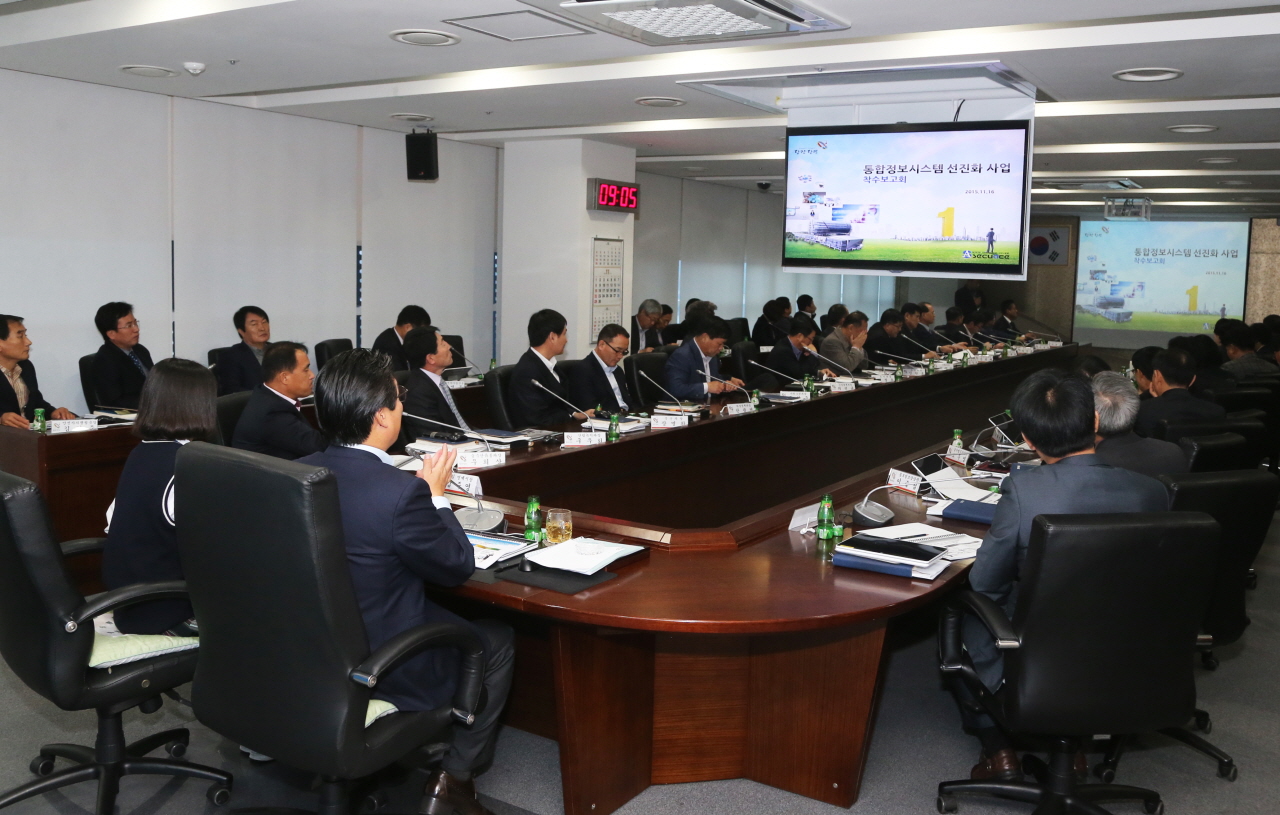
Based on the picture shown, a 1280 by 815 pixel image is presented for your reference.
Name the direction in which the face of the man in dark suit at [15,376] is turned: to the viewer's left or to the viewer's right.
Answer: to the viewer's right

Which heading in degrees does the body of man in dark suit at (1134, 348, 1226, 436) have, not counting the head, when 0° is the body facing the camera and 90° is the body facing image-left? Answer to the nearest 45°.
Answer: approximately 135°

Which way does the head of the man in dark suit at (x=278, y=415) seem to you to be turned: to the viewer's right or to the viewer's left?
to the viewer's right

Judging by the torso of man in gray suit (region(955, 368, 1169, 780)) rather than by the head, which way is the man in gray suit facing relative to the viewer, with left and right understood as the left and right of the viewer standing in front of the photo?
facing away from the viewer and to the left of the viewer

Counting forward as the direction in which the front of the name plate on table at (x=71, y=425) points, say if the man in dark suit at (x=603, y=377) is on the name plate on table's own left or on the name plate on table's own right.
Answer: on the name plate on table's own left

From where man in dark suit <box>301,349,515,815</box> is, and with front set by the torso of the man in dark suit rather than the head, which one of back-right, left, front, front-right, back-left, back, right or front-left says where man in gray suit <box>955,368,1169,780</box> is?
front-right

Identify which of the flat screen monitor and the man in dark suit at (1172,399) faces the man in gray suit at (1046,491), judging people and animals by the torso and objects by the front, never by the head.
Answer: the flat screen monitor

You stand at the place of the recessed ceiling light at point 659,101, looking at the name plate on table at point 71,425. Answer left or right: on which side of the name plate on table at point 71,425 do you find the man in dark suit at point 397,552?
left

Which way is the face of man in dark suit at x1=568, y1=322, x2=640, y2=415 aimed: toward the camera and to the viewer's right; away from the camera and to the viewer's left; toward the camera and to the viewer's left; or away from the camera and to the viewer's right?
toward the camera and to the viewer's right

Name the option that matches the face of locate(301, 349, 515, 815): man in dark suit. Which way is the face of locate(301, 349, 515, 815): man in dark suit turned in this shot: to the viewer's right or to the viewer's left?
to the viewer's right

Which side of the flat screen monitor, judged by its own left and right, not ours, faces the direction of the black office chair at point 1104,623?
front

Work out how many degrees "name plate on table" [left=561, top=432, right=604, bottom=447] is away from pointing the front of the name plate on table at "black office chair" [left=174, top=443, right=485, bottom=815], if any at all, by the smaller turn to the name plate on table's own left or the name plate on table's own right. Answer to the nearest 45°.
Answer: approximately 45° to the name plate on table's own right
